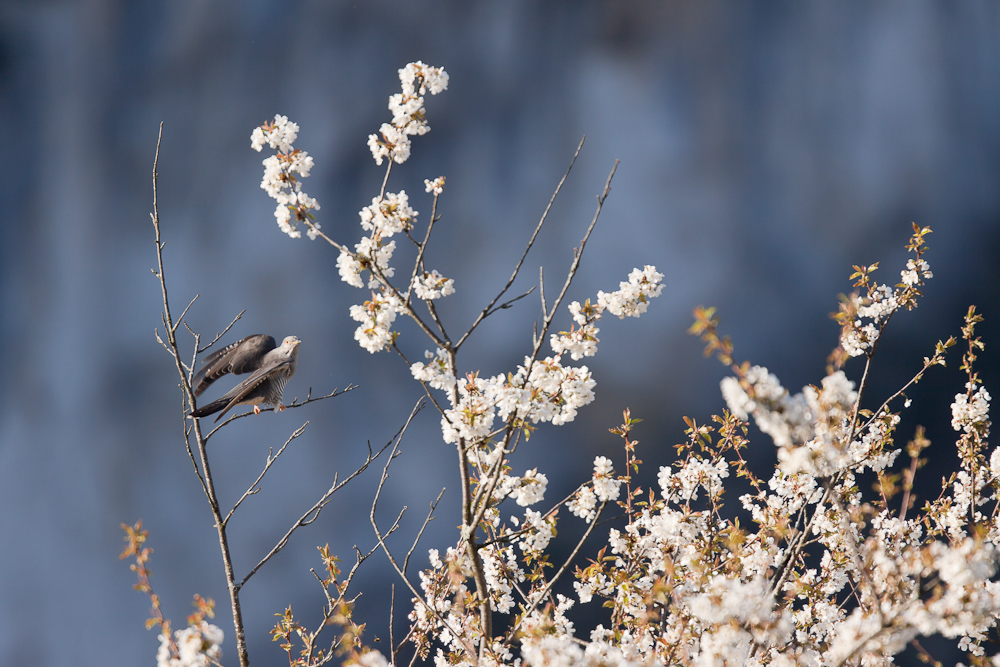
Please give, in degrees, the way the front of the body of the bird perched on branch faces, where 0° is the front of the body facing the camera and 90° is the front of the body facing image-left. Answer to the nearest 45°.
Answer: approximately 270°
